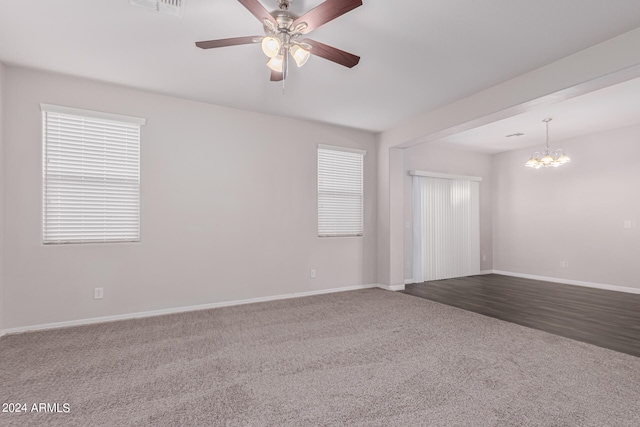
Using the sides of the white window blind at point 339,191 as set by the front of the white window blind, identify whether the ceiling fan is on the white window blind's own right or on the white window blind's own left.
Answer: on the white window blind's own right

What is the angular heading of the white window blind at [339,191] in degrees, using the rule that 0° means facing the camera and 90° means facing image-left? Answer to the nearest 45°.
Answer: approximately 315°

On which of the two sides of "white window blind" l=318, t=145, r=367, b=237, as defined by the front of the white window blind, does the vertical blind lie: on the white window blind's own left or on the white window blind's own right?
on the white window blind's own left

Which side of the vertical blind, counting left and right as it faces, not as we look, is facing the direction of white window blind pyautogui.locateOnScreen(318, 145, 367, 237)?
right

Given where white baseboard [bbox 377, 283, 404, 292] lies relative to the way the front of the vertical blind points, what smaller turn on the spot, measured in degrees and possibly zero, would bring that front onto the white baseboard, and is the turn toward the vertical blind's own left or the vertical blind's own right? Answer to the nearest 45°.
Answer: approximately 90° to the vertical blind's own right

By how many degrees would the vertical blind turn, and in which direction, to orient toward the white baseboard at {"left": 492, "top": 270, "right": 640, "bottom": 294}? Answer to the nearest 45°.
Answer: approximately 45° to its left

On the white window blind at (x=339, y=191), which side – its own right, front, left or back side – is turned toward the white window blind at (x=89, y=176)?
right

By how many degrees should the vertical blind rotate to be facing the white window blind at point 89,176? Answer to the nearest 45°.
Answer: approximately 90° to its right

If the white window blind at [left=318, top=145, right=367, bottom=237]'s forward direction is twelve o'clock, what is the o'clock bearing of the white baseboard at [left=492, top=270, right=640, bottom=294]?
The white baseboard is roughly at 10 o'clock from the white window blind.

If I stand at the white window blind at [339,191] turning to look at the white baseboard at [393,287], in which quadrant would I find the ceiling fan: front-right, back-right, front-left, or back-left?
back-right
